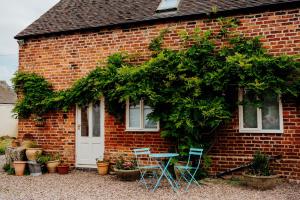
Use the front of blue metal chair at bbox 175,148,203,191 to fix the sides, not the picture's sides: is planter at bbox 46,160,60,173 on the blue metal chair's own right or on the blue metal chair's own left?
on the blue metal chair's own right

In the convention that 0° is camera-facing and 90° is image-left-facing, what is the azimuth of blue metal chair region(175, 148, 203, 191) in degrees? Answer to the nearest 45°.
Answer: approximately 45°

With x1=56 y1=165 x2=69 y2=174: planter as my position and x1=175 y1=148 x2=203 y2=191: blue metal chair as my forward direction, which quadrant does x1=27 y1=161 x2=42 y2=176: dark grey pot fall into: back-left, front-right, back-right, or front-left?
back-right

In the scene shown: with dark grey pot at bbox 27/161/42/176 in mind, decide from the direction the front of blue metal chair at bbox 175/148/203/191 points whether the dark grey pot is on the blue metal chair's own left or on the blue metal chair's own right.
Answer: on the blue metal chair's own right

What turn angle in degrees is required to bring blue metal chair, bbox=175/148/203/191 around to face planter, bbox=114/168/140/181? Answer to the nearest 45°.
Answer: approximately 45° to its right

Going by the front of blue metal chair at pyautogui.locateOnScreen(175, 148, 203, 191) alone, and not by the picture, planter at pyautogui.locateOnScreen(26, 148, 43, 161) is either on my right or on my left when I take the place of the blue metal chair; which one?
on my right
